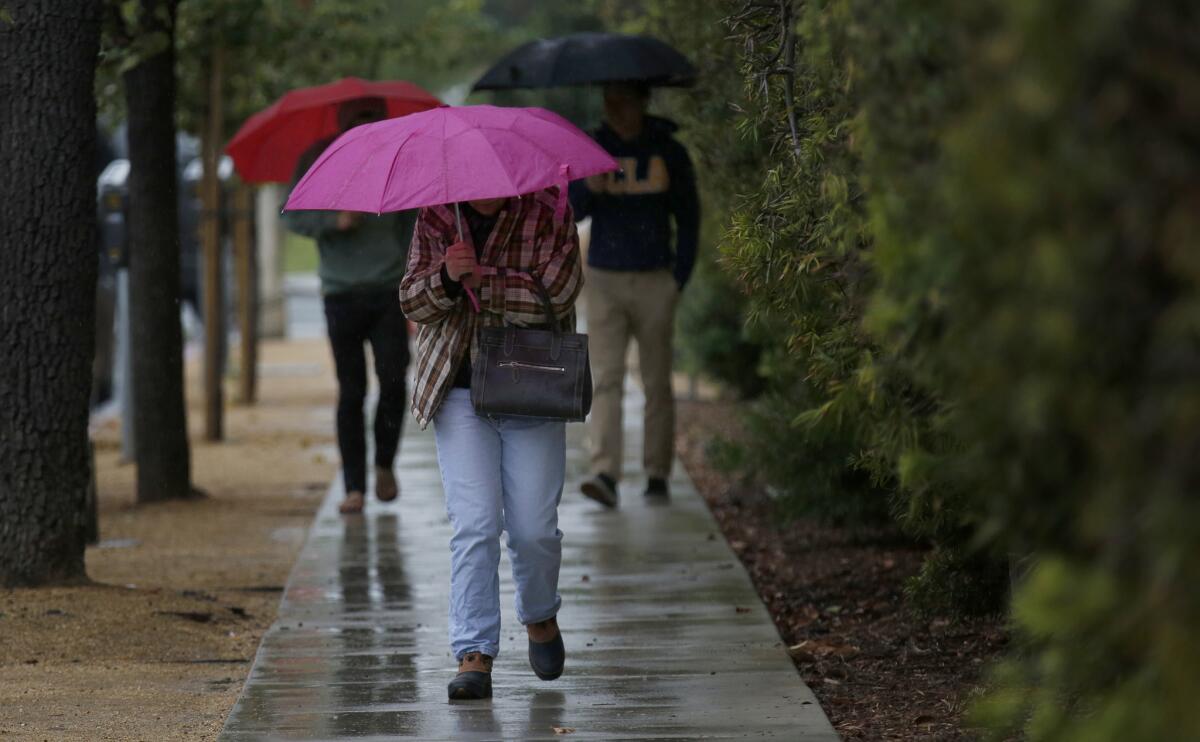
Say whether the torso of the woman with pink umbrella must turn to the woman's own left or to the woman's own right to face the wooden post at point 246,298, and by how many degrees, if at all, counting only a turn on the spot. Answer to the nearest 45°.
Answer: approximately 180°

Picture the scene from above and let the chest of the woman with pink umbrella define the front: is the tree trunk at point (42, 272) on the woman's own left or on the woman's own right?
on the woman's own right

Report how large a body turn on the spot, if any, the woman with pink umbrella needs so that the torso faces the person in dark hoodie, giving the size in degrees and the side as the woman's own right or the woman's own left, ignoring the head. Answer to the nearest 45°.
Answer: approximately 180°

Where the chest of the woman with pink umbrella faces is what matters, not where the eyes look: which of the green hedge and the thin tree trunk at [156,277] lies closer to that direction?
the green hedge
